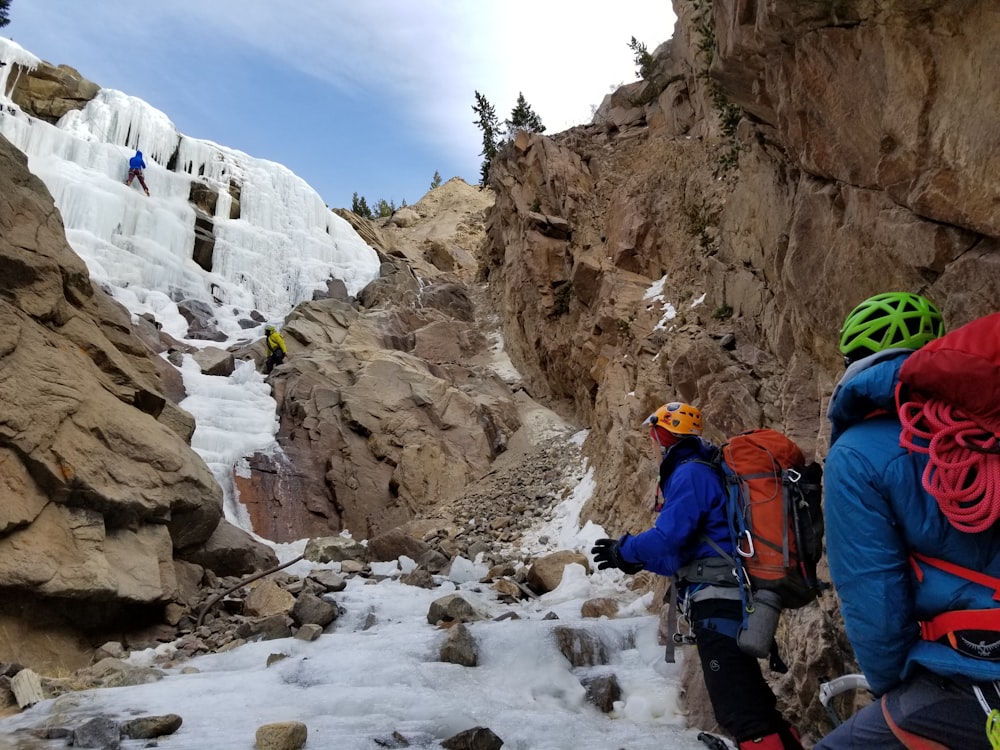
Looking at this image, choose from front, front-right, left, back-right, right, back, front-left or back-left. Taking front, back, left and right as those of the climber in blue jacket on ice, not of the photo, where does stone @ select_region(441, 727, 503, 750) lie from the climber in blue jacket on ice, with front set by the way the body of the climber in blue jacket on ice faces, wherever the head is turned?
back

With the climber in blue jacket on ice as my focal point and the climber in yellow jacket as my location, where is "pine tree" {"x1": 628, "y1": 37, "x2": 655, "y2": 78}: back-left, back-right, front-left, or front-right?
back-right

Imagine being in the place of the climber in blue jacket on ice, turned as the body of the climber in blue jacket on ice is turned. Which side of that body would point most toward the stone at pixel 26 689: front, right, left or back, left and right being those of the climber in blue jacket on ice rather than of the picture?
back

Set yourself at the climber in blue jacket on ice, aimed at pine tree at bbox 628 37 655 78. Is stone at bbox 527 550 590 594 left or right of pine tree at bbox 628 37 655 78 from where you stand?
right

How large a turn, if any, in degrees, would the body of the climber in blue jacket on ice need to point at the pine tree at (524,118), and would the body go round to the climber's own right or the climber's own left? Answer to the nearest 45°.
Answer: approximately 90° to the climber's own right

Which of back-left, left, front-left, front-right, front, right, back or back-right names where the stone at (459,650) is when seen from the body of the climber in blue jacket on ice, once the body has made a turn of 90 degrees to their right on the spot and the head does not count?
right

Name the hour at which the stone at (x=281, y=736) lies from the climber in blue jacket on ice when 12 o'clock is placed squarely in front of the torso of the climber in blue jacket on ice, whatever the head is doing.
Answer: The stone is roughly at 6 o'clock from the climber in blue jacket on ice.

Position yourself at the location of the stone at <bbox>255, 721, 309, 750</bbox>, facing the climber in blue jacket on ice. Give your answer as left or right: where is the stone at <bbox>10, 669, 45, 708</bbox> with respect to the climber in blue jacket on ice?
left

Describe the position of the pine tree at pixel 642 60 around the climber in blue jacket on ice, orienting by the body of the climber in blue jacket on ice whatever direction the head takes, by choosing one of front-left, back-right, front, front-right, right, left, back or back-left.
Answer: back-right

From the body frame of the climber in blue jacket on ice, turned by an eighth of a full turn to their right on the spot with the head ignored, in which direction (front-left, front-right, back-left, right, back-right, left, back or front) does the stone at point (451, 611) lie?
back-right

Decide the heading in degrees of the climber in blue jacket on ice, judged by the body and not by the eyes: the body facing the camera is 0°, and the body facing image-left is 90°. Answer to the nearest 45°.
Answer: approximately 180°

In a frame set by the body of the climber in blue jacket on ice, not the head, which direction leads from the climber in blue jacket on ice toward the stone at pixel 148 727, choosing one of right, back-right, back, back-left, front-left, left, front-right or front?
back
